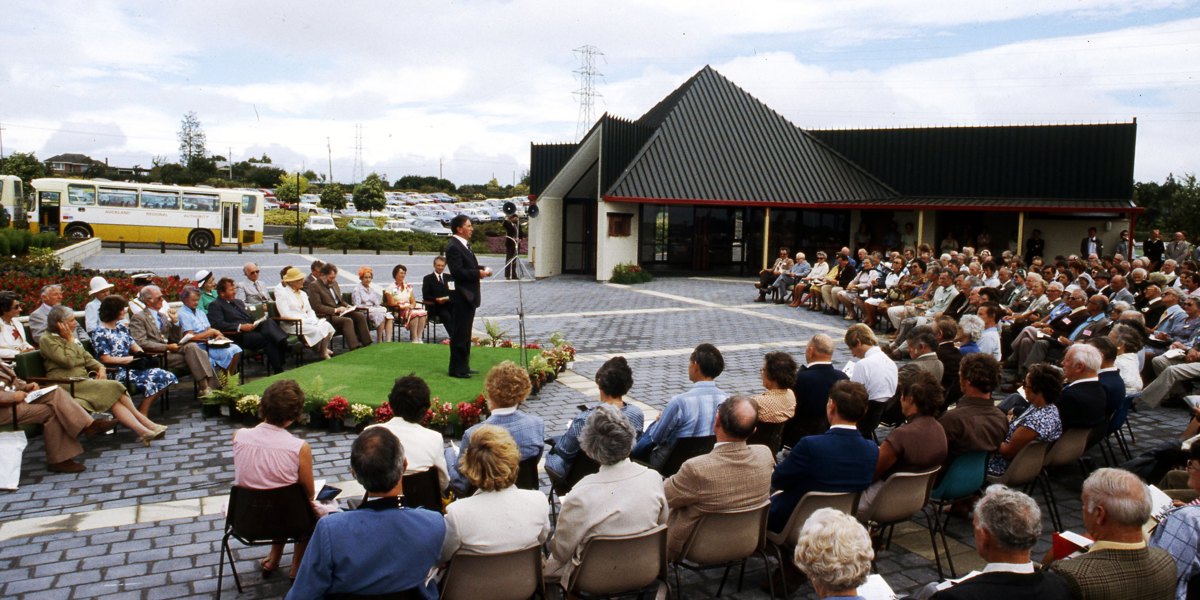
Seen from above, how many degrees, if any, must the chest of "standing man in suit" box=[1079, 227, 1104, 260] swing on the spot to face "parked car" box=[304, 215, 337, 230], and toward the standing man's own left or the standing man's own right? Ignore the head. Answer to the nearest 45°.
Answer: approximately 90° to the standing man's own right

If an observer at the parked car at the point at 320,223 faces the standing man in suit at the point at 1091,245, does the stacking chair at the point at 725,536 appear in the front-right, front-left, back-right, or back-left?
front-right

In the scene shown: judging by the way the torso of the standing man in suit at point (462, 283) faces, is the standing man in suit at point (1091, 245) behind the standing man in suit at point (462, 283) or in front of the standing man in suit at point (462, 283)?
in front

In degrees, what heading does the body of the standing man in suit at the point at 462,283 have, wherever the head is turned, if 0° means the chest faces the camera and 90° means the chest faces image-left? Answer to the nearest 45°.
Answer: approximately 270°

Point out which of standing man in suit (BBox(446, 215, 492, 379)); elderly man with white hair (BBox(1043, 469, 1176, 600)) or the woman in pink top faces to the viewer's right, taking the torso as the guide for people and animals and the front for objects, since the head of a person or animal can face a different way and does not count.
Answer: the standing man in suit

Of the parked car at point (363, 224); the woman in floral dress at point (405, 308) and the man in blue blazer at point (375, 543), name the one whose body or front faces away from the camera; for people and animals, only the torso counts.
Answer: the man in blue blazer

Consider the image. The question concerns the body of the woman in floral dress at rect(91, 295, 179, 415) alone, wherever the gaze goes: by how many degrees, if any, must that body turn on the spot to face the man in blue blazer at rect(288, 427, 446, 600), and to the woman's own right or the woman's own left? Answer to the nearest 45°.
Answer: approximately 45° to the woman's own right

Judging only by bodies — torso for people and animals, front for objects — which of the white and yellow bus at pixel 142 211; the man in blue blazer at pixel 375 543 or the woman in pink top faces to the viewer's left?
the white and yellow bus

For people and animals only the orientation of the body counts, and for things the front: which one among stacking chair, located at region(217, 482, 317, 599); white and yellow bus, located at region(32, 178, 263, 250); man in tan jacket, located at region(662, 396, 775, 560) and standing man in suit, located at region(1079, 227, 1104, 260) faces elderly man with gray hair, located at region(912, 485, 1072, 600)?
the standing man in suit

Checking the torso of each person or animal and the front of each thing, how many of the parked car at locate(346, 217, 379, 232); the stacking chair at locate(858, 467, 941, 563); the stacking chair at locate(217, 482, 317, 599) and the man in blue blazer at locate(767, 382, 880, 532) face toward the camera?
0

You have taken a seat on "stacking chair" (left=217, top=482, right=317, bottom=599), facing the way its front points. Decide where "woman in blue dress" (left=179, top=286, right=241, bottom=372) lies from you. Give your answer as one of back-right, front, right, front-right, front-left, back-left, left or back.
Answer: front

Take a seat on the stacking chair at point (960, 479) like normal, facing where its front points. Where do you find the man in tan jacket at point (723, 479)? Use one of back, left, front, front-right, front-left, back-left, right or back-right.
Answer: left

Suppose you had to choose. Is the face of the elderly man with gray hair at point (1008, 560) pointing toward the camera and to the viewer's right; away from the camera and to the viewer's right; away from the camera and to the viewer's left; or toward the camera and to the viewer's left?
away from the camera and to the viewer's left

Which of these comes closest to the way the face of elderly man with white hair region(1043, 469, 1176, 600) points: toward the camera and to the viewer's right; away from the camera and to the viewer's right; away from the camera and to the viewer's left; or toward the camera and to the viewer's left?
away from the camera and to the viewer's left

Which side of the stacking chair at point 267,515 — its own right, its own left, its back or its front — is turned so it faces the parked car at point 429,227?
front

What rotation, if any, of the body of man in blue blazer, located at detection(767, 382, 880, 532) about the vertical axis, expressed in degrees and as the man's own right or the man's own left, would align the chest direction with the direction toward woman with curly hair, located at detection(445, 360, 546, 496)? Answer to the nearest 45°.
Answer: approximately 45° to the man's own left

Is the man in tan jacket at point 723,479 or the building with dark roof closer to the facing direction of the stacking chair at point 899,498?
the building with dark roof

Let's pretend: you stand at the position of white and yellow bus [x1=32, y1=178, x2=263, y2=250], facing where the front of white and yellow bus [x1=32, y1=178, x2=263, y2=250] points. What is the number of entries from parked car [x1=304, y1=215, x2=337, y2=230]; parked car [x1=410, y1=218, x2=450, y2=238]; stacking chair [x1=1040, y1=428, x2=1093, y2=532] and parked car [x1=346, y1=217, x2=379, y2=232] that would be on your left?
1

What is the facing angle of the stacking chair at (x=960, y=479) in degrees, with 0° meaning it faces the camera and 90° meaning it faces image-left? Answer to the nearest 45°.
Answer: approximately 135°

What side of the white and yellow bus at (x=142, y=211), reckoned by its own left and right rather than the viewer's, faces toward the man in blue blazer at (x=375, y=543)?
left

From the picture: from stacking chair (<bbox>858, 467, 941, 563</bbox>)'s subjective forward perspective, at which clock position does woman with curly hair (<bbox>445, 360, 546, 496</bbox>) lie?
The woman with curly hair is roughly at 10 o'clock from the stacking chair.

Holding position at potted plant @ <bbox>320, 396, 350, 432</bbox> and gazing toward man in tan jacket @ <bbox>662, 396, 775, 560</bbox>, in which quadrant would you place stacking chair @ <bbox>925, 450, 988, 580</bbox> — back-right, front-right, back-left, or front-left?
front-left
